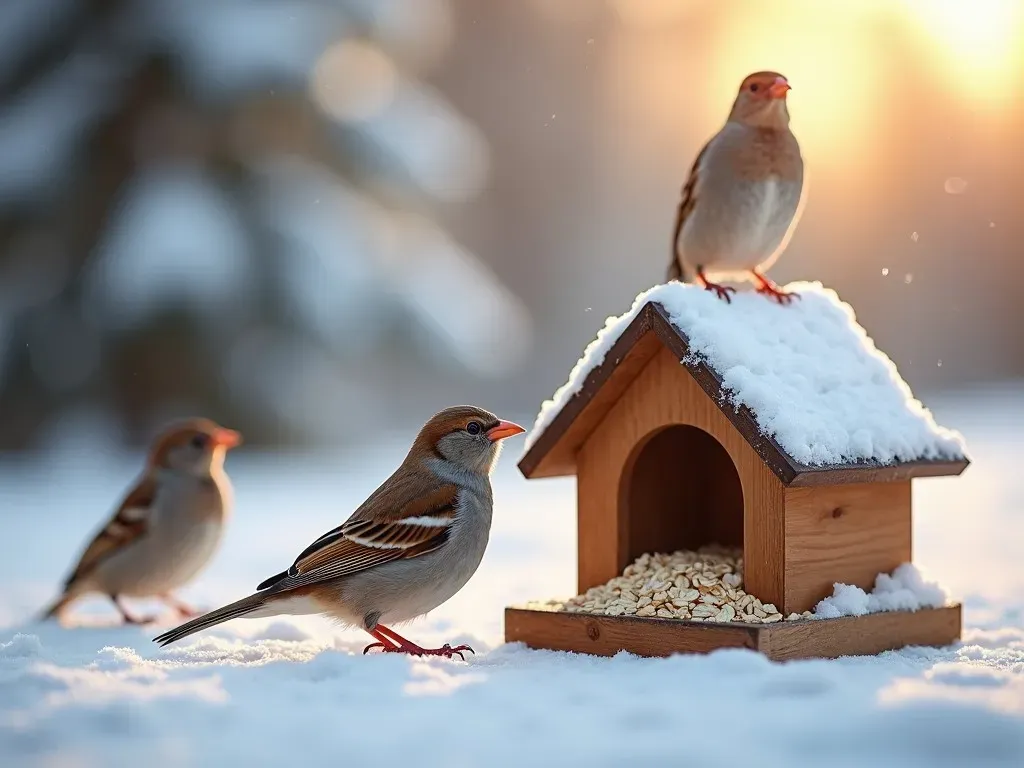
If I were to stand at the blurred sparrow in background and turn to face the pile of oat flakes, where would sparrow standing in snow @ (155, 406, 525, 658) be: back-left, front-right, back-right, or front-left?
front-right

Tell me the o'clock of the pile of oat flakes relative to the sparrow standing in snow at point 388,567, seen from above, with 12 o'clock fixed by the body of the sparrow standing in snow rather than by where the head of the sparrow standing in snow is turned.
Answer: The pile of oat flakes is roughly at 12 o'clock from the sparrow standing in snow.

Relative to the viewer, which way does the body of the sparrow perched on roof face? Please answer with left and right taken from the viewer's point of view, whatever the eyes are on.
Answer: facing the viewer and to the right of the viewer

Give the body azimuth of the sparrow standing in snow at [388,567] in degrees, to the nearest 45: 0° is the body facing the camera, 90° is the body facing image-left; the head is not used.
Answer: approximately 270°

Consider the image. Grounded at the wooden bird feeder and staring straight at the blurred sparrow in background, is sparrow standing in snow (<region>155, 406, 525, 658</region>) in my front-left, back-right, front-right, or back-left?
front-left

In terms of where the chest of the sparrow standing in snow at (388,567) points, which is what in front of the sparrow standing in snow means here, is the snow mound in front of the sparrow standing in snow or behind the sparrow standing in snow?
in front
